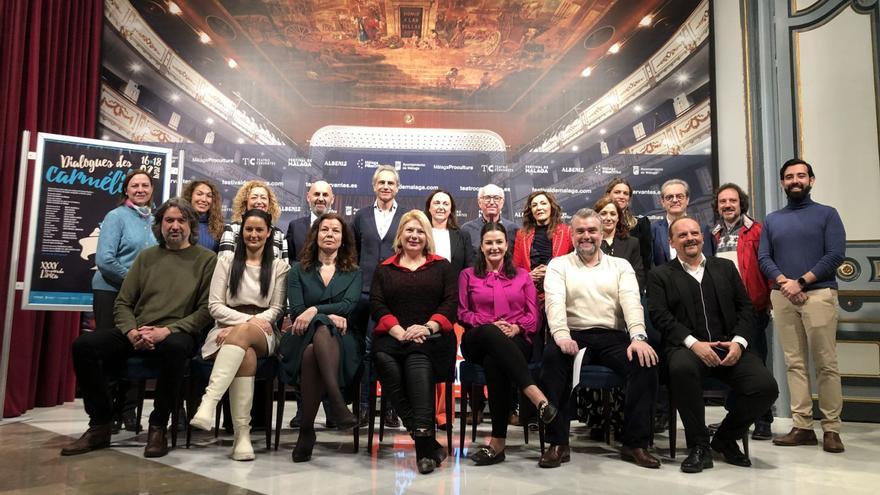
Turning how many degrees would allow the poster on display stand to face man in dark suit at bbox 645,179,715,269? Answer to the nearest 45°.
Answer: approximately 45° to its left

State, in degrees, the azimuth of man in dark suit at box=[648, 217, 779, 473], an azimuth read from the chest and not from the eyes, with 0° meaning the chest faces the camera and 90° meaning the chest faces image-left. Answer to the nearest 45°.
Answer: approximately 0°

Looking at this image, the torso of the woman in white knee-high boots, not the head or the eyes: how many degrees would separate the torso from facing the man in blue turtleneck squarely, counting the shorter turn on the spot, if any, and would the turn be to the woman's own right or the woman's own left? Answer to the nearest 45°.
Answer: approximately 90° to the woman's own left

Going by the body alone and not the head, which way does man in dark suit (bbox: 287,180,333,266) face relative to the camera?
toward the camera

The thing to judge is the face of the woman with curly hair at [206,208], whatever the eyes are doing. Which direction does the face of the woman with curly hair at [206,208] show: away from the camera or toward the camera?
toward the camera

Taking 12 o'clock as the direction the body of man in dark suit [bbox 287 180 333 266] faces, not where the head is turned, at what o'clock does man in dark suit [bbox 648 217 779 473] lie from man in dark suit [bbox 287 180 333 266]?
man in dark suit [bbox 648 217 779 473] is roughly at 10 o'clock from man in dark suit [bbox 287 180 333 266].

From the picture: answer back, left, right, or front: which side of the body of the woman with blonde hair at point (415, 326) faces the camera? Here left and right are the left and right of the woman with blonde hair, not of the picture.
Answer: front

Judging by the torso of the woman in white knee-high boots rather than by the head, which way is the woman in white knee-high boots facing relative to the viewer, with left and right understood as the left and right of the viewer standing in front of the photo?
facing the viewer

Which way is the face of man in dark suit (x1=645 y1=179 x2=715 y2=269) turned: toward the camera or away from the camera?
toward the camera

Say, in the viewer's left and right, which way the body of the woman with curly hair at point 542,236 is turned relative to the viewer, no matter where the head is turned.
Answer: facing the viewer

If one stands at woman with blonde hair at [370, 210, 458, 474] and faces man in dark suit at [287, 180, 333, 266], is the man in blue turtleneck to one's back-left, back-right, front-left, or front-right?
back-right

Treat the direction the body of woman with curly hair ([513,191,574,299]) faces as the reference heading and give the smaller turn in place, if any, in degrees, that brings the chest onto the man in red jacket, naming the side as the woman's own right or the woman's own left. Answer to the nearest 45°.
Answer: approximately 90° to the woman's own left

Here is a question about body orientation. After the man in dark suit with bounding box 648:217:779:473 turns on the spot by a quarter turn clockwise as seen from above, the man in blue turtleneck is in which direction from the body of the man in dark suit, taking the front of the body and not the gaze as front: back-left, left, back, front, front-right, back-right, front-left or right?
back-right

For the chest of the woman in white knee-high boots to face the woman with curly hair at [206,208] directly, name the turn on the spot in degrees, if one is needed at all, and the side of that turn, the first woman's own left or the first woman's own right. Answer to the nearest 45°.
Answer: approximately 180°
